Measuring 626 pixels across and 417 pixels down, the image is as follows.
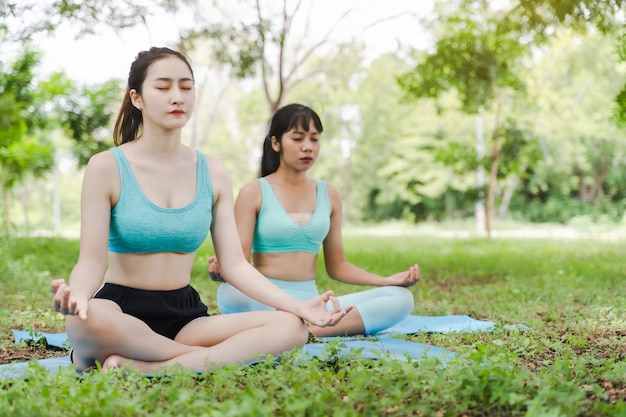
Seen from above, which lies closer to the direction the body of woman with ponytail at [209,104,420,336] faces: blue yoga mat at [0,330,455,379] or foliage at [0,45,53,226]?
the blue yoga mat

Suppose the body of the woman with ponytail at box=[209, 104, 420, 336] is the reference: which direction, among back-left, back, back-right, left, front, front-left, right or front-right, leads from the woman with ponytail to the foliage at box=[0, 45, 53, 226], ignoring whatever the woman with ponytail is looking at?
back

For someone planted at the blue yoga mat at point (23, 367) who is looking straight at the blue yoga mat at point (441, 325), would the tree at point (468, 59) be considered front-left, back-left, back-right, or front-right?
front-left

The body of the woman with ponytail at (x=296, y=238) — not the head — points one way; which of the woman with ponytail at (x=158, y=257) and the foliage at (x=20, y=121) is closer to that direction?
the woman with ponytail

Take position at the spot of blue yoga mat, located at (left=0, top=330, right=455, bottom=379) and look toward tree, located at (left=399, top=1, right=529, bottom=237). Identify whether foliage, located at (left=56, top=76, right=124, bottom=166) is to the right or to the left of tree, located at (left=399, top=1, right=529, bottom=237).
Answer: left

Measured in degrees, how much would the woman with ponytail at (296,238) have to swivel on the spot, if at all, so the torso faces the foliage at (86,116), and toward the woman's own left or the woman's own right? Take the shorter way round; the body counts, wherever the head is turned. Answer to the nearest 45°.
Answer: approximately 180°

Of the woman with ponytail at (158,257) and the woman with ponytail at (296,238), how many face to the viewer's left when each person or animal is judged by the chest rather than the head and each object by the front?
0

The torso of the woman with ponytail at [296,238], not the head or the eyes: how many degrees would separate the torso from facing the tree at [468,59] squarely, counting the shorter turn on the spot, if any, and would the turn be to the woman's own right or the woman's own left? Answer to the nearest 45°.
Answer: approximately 135° to the woman's own left

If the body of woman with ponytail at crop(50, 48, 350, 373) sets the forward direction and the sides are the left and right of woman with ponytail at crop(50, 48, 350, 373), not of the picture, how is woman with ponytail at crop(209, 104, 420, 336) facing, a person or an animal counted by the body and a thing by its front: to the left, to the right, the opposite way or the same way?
the same way

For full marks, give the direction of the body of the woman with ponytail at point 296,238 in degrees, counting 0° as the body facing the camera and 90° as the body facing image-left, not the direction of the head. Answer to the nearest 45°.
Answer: approximately 315°

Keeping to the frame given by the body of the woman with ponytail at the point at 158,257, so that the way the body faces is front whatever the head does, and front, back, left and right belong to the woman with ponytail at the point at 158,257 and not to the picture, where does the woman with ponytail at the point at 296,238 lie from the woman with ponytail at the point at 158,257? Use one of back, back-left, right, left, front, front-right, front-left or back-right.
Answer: left

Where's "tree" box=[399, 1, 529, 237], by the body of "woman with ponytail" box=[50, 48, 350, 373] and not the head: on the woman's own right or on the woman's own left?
on the woman's own left

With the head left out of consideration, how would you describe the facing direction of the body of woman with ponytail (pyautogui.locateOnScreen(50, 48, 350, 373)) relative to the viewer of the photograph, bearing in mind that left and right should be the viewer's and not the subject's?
facing the viewer and to the right of the viewer

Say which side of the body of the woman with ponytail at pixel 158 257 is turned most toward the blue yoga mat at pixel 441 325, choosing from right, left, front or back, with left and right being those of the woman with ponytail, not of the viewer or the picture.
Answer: left
